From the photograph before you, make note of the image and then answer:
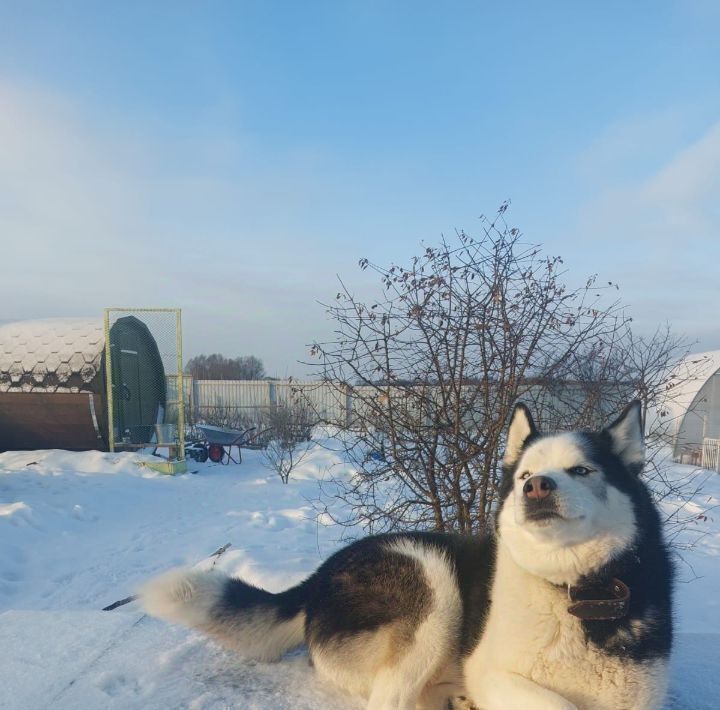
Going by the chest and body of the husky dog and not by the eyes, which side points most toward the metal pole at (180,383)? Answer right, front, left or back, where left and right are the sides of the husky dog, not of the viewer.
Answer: back

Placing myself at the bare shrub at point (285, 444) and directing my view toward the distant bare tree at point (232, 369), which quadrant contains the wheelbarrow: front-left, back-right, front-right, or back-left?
front-left

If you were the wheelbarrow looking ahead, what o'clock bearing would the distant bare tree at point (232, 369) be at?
The distant bare tree is roughly at 3 o'clock from the wheelbarrow.

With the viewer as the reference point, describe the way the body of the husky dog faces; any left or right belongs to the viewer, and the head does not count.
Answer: facing the viewer and to the right of the viewer

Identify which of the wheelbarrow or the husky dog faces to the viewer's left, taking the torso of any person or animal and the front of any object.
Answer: the wheelbarrow

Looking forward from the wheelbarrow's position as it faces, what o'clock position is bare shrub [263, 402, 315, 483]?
The bare shrub is roughly at 7 o'clock from the wheelbarrow.

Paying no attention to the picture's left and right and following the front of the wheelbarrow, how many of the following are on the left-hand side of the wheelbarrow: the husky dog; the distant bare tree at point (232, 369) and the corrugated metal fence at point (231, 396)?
1

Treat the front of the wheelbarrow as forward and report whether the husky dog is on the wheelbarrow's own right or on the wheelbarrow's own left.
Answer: on the wheelbarrow's own left

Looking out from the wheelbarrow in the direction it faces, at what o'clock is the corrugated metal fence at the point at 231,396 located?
The corrugated metal fence is roughly at 3 o'clock from the wheelbarrow.

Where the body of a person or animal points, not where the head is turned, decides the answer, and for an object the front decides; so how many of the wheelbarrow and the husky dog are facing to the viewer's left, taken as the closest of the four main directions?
1

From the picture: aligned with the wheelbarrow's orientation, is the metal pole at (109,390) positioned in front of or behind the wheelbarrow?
in front

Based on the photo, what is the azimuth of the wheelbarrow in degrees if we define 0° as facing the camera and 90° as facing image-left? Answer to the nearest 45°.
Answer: approximately 90°

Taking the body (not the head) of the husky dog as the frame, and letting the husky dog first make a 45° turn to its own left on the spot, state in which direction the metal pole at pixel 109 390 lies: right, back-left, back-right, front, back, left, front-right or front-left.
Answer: back-left
